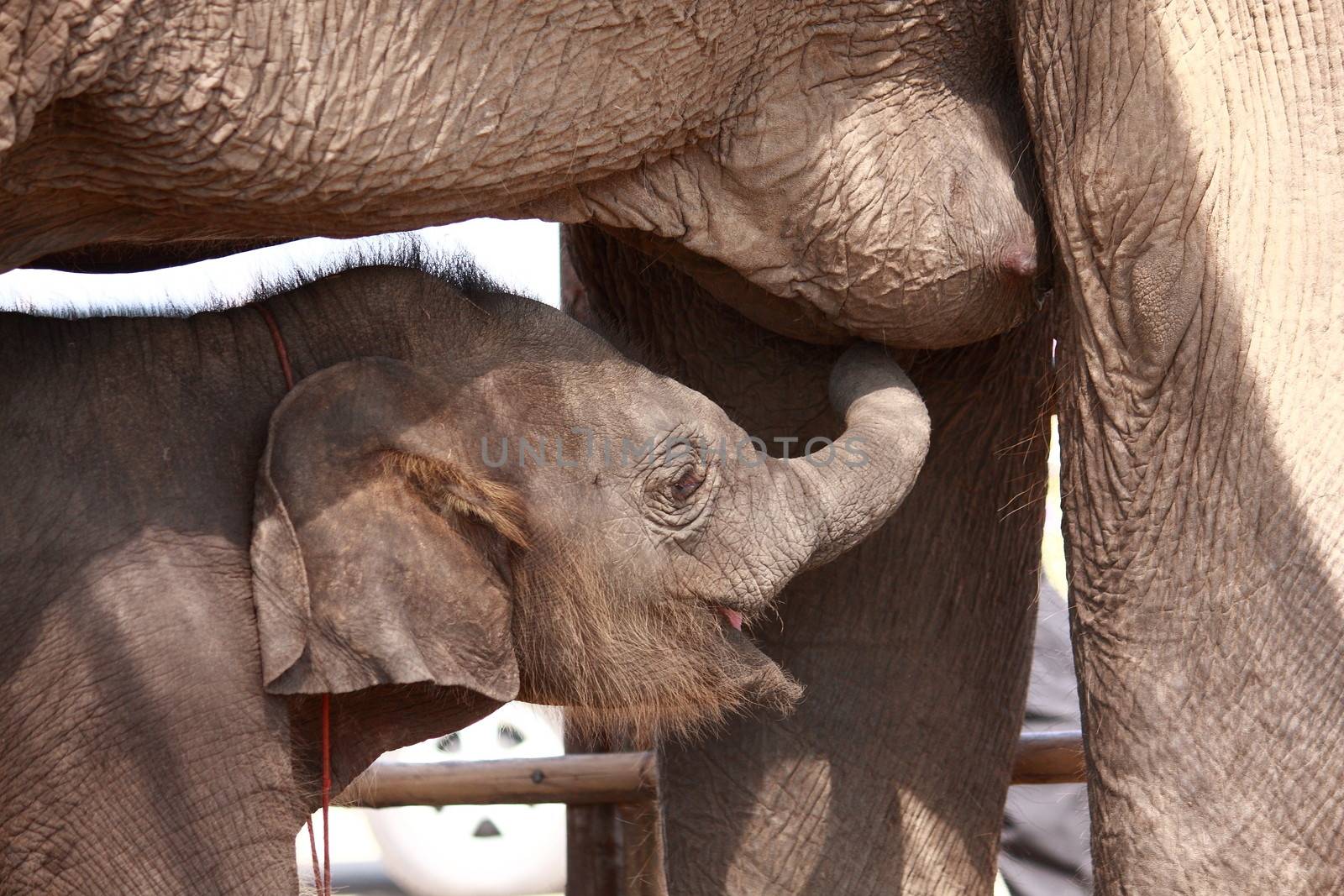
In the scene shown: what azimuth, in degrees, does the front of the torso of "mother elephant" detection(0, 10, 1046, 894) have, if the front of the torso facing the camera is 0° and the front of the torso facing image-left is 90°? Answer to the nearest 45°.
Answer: approximately 270°

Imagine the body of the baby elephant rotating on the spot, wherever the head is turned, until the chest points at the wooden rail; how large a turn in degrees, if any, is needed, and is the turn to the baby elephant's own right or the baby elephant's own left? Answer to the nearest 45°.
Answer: approximately 90° to the baby elephant's own left

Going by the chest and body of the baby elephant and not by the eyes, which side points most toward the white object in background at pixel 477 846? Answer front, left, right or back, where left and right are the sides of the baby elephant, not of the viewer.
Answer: left

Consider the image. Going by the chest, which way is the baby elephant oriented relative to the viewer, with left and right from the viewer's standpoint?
facing to the right of the viewer
